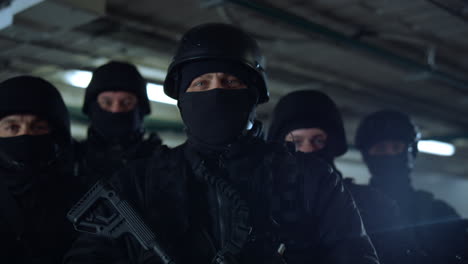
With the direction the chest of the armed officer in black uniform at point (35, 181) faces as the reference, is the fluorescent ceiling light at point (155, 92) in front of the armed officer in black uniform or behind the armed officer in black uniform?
behind

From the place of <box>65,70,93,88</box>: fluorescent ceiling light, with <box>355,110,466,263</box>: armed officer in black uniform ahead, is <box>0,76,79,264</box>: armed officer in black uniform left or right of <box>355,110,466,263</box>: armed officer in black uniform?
right

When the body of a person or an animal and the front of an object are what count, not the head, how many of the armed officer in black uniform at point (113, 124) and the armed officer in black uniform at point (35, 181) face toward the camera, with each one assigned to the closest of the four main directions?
2

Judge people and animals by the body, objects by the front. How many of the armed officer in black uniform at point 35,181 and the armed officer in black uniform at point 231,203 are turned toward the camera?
2

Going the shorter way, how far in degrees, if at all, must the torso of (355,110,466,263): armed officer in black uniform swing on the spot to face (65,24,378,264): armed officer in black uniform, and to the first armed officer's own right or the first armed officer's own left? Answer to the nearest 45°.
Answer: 0° — they already face them

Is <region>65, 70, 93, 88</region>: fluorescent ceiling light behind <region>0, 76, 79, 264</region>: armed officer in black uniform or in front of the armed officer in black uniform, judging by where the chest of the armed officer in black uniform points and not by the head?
behind

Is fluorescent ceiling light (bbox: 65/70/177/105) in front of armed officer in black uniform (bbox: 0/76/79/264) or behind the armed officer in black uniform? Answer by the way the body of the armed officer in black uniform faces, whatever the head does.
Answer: behind

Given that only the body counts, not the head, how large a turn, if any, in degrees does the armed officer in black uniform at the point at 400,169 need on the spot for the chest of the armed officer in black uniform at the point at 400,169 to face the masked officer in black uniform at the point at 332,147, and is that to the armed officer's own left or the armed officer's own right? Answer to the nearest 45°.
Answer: approximately 45° to the armed officer's own right

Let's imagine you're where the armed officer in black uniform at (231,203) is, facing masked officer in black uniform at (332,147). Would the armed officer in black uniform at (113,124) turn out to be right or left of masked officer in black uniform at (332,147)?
left

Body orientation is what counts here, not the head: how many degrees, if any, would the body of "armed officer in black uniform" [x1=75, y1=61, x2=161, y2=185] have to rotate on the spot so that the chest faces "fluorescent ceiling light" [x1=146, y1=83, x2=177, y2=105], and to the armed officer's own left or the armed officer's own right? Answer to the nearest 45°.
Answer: approximately 180°
